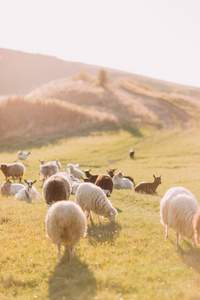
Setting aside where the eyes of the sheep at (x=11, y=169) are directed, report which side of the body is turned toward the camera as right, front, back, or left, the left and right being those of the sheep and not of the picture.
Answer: left

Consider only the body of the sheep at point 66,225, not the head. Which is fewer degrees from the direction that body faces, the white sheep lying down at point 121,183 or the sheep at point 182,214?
the white sheep lying down

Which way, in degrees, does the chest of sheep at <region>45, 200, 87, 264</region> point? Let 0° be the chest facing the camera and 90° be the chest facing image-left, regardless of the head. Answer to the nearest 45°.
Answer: approximately 180°

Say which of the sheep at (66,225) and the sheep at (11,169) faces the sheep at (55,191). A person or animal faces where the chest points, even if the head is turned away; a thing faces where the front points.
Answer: the sheep at (66,225)

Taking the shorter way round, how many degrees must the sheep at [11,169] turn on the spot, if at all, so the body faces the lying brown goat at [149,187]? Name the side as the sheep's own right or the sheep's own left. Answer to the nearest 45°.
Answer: approximately 135° to the sheep's own left

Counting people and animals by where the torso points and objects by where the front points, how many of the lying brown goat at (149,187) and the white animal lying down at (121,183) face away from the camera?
0

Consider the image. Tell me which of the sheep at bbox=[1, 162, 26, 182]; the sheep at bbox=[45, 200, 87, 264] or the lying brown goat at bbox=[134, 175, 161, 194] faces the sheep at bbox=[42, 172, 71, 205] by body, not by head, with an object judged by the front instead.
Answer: the sheep at bbox=[45, 200, 87, 264]

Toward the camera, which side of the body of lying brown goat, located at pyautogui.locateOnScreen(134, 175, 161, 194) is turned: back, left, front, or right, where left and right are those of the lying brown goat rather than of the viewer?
right

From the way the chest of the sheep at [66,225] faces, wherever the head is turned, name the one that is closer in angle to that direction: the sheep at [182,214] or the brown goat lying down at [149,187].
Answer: the brown goat lying down

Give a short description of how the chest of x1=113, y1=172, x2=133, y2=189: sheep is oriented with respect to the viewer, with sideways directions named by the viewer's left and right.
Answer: facing to the left of the viewer

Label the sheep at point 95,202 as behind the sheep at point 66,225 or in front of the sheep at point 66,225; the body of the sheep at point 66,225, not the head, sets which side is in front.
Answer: in front
